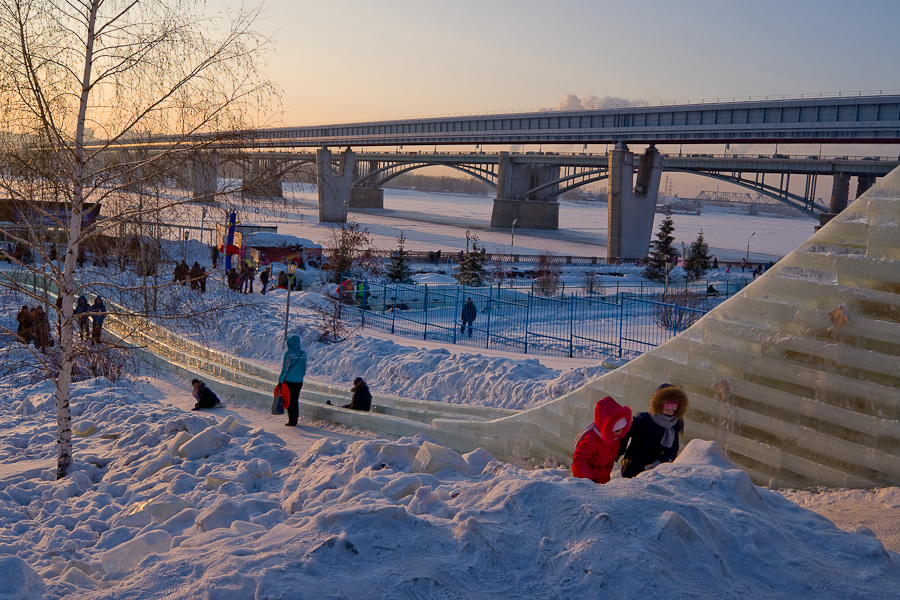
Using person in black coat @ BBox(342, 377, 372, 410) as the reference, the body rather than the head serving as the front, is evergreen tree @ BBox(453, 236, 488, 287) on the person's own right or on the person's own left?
on the person's own right

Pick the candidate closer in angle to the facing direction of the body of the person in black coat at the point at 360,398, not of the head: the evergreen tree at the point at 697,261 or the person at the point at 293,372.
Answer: the person

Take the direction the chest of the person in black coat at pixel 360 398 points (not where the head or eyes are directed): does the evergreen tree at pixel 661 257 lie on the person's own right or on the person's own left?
on the person's own right

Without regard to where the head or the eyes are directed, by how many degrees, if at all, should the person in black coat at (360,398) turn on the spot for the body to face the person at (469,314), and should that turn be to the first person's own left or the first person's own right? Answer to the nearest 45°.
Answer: approximately 90° to the first person's own right

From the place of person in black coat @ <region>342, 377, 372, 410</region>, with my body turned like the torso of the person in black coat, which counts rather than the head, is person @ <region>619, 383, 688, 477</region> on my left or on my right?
on my left

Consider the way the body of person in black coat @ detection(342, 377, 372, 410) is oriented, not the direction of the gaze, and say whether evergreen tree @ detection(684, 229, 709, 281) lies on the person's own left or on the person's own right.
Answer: on the person's own right

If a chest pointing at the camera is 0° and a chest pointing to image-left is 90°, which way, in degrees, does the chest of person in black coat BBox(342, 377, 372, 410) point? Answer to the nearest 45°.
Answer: approximately 90°

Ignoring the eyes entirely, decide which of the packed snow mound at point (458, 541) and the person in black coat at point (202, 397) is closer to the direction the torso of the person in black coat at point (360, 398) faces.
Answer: the person in black coat

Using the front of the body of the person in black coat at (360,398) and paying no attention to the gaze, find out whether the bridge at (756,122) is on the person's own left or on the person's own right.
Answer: on the person's own right
